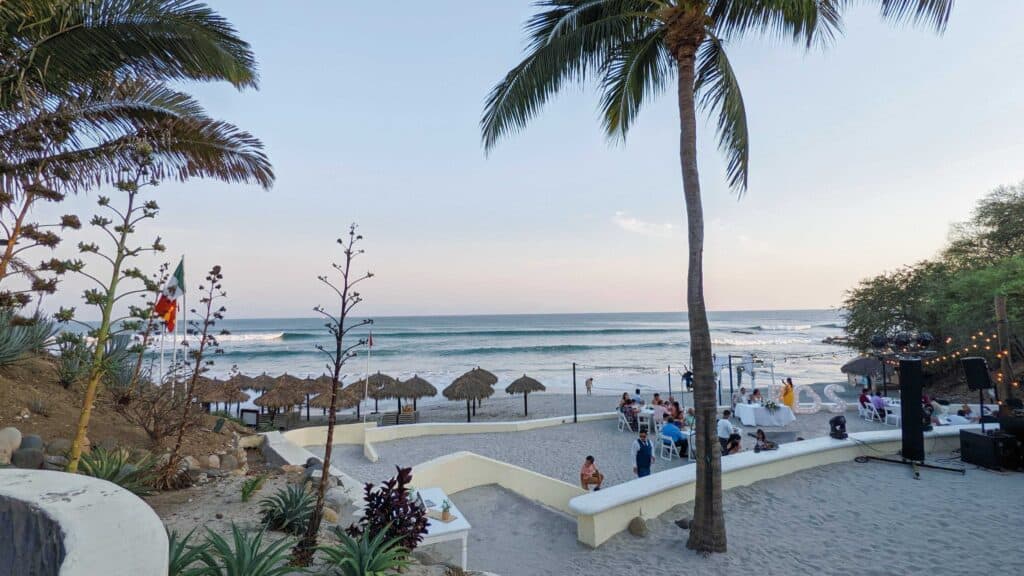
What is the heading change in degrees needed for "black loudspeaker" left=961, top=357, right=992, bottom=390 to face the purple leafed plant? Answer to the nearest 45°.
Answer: approximately 90° to its left

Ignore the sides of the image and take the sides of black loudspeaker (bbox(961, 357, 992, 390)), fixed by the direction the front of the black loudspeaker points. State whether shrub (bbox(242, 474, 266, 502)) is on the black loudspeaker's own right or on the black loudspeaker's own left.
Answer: on the black loudspeaker's own left

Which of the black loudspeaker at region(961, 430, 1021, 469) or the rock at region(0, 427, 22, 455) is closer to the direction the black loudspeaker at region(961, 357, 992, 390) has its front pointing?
the rock

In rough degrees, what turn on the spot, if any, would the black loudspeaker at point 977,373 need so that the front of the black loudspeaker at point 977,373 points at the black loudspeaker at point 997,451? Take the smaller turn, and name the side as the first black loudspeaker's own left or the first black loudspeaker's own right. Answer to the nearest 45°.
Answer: approximately 90° to the first black loudspeaker's own left

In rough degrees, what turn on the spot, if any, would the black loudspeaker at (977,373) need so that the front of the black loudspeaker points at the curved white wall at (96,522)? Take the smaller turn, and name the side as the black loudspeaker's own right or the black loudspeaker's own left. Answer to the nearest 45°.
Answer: approximately 90° to the black loudspeaker's own left

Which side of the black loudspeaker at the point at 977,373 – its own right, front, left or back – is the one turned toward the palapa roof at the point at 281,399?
front

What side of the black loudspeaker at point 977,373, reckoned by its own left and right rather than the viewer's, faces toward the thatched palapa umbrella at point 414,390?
front

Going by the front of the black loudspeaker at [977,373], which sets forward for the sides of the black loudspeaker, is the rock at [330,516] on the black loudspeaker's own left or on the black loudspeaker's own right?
on the black loudspeaker's own left

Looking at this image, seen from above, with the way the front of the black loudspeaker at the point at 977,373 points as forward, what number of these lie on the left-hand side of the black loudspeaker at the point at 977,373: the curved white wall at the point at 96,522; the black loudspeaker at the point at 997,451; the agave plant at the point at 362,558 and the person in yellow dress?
3

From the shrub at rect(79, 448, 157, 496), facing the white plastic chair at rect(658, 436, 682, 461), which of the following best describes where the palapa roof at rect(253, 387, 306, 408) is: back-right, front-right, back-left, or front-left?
front-left

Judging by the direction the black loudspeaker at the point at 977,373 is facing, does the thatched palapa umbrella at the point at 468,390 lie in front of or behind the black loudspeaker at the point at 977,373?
in front

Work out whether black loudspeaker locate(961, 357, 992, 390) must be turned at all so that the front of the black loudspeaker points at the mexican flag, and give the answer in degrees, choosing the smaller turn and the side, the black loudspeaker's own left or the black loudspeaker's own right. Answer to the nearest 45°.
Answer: approximately 45° to the black loudspeaker's own left

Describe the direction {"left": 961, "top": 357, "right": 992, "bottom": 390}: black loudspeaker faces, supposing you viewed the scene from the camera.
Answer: facing to the left of the viewer
